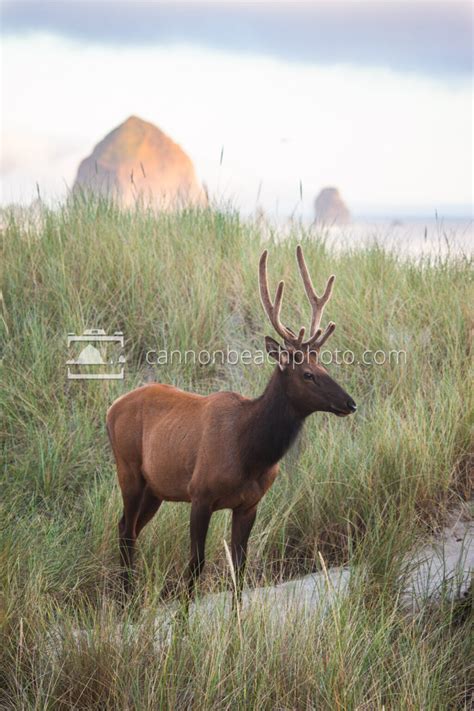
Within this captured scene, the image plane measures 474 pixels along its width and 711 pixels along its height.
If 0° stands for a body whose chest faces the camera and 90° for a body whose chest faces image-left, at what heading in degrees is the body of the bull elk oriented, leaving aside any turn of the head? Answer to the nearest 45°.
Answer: approximately 315°

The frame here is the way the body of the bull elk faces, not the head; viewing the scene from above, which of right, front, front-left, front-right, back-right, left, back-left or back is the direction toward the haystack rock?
back-left
